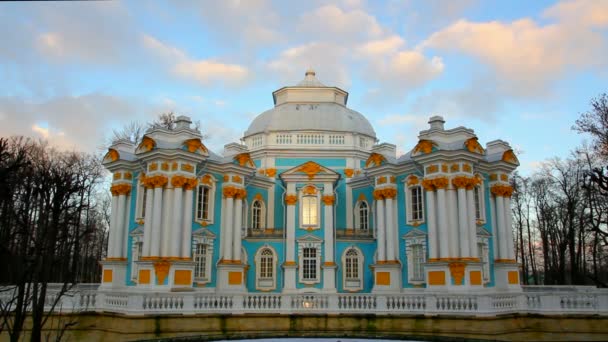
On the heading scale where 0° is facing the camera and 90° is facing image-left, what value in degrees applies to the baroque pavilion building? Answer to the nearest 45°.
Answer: approximately 0°

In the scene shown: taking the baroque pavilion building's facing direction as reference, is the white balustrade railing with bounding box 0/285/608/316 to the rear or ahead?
ahead
